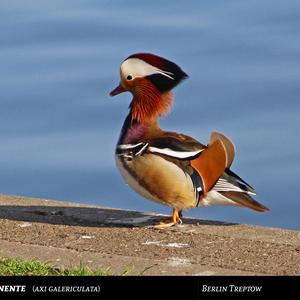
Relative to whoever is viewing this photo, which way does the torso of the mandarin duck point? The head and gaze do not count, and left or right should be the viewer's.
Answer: facing to the left of the viewer
